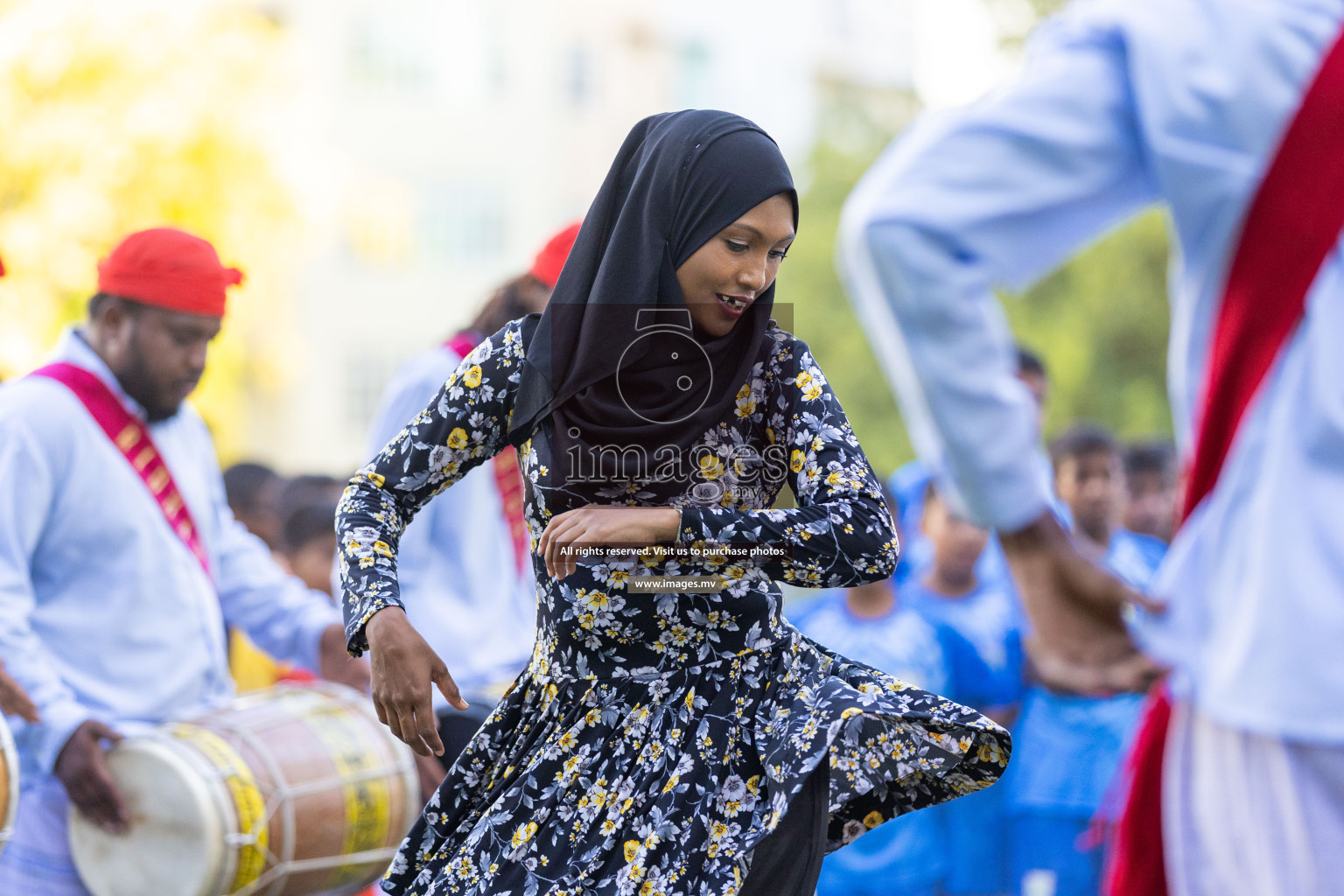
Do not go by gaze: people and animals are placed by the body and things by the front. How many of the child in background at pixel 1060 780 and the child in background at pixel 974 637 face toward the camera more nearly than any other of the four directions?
2

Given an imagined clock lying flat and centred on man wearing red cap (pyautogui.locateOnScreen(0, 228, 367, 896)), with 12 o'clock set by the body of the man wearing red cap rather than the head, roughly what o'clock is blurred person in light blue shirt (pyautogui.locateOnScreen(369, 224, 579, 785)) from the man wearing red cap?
The blurred person in light blue shirt is roughly at 10 o'clock from the man wearing red cap.

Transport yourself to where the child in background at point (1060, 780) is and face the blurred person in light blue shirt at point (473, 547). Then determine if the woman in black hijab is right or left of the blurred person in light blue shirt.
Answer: left

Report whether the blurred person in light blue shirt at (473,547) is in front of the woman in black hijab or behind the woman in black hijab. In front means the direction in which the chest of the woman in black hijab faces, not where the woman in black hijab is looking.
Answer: behind

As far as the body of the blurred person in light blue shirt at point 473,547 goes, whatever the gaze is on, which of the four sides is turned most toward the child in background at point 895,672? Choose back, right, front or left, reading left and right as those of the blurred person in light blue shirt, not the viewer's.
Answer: left

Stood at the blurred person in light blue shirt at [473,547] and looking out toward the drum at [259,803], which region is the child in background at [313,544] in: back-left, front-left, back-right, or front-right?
back-right

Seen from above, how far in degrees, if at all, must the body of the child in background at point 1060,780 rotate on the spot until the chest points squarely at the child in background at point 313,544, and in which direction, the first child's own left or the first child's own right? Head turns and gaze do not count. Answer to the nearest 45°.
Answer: approximately 90° to the first child's own right
